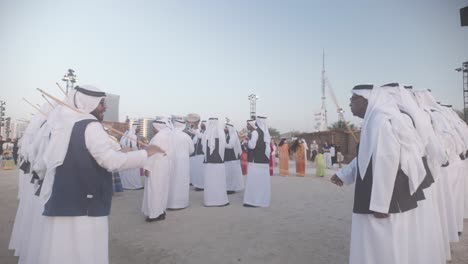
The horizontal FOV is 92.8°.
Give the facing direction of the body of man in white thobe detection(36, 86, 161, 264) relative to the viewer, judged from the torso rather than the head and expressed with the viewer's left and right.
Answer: facing away from the viewer and to the right of the viewer

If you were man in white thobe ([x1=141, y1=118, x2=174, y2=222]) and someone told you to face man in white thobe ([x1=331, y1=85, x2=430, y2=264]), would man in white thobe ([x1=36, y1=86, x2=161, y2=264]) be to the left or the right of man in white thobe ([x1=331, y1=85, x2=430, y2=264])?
right

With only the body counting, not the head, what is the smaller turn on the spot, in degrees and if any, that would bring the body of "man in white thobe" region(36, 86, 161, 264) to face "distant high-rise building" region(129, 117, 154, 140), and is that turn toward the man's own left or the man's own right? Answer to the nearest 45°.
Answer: approximately 45° to the man's own left

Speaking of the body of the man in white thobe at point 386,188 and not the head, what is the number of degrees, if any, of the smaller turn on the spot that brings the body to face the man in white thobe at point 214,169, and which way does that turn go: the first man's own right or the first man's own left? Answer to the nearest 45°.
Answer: approximately 45° to the first man's own right

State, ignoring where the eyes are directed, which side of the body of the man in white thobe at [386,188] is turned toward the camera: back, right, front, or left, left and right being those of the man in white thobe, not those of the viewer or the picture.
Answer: left

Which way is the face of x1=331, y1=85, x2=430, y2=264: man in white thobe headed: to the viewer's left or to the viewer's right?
to the viewer's left
